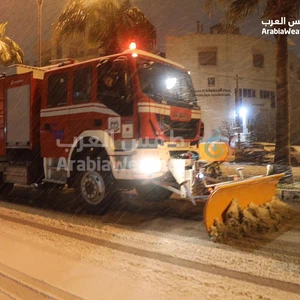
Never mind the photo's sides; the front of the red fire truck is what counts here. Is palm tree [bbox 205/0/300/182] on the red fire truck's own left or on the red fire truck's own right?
on the red fire truck's own left

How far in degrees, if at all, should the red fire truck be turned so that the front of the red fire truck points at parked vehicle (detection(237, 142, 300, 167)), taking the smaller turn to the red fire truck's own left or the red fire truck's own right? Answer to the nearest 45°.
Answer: approximately 90° to the red fire truck's own left

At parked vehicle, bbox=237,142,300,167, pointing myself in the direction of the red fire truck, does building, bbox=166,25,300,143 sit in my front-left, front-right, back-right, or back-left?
back-right

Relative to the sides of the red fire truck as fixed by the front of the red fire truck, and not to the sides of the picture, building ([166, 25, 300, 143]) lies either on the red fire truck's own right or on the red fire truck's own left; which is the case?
on the red fire truck's own left

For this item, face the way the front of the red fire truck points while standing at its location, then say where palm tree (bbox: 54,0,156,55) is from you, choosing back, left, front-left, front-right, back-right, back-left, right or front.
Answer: back-left

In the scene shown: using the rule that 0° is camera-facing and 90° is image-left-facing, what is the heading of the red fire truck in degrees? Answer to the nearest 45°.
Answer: approximately 315°
